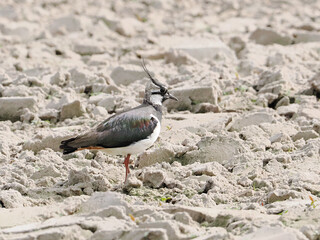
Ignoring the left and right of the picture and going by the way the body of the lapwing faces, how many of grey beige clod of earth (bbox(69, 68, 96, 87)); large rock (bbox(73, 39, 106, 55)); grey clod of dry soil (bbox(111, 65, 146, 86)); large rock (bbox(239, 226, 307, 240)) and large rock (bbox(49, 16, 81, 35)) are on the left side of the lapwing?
4

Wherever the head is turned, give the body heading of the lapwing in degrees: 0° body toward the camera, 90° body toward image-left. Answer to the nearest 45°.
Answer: approximately 270°

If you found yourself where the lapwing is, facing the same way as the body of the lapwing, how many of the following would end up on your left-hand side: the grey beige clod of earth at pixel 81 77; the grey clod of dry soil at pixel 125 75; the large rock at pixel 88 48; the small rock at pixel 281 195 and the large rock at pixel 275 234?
3

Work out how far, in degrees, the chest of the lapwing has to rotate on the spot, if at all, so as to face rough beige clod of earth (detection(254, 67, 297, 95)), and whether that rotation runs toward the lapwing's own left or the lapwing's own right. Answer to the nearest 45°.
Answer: approximately 45° to the lapwing's own left

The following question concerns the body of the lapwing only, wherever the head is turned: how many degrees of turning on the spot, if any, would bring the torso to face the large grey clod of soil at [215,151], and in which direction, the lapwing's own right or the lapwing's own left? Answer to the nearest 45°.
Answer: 0° — it already faces it

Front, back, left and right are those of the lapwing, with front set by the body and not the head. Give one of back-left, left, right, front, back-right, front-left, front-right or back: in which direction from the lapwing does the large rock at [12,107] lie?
back-left

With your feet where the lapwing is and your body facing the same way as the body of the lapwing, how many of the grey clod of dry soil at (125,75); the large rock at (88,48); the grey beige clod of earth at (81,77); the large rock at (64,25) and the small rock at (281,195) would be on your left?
4

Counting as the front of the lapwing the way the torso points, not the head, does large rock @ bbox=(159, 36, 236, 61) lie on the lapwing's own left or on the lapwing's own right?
on the lapwing's own left

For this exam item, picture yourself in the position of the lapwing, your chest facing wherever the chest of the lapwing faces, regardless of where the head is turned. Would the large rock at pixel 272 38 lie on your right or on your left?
on your left

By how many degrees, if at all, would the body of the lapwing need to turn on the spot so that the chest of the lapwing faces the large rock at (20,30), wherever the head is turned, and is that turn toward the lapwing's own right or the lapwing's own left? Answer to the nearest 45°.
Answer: approximately 90° to the lapwing's own left

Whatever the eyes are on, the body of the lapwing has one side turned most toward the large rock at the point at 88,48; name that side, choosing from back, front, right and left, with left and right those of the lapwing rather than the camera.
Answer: left

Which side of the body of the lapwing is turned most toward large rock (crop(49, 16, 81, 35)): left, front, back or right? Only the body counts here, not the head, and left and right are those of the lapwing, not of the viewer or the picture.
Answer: left
